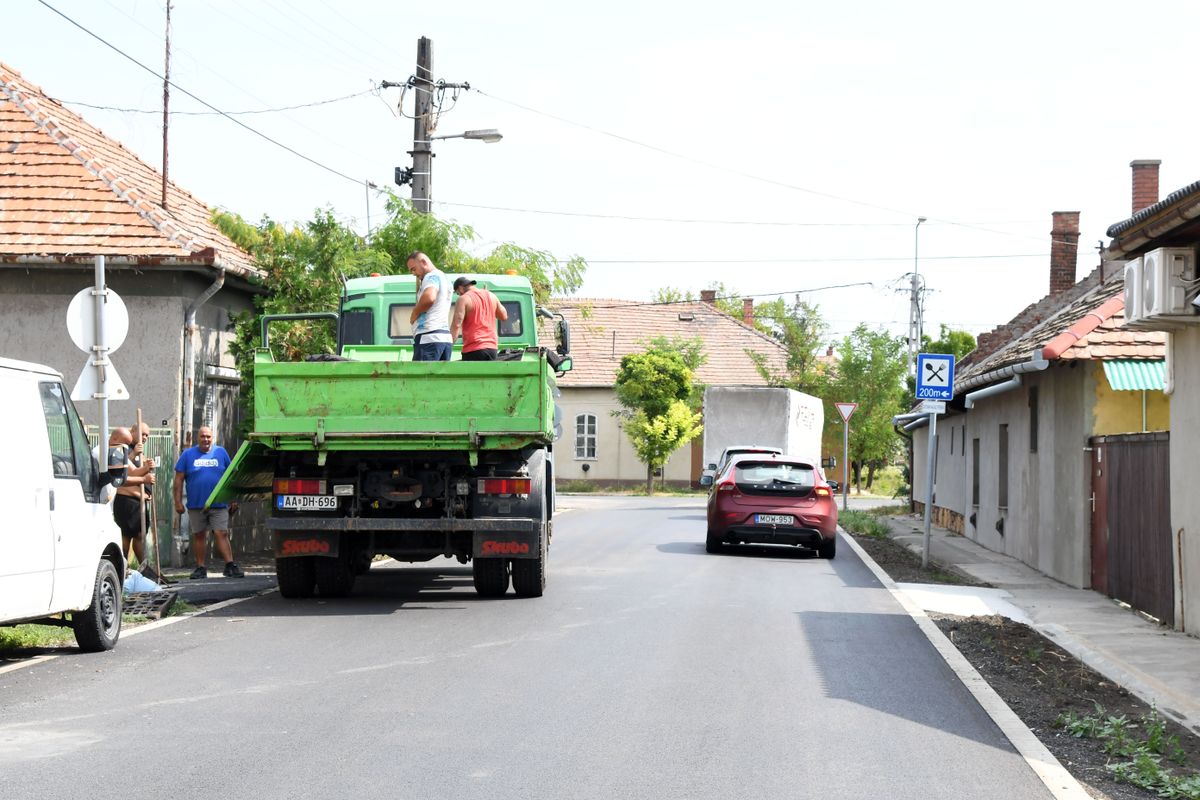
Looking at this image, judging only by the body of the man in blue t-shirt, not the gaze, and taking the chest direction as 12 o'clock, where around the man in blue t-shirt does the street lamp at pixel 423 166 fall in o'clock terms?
The street lamp is roughly at 7 o'clock from the man in blue t-shirt.

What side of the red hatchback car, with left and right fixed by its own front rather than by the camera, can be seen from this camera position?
back

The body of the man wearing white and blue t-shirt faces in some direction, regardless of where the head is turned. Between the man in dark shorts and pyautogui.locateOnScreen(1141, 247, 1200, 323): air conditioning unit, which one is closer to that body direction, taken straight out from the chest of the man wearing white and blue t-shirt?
the man in dark shorts

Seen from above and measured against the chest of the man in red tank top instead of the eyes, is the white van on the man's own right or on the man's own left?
on the man's own left

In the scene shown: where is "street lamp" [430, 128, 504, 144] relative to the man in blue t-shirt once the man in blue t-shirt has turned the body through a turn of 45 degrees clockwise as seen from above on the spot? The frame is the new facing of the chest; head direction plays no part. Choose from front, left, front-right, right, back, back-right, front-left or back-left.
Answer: back

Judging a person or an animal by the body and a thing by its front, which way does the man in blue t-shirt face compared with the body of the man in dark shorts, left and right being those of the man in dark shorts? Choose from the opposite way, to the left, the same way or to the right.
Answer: to the right

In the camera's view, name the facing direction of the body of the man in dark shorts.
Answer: to the viewer's right

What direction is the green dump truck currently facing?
away from the camera

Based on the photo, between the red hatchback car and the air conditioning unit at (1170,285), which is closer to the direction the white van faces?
the red hatchback car
